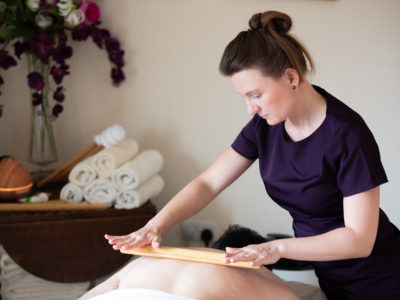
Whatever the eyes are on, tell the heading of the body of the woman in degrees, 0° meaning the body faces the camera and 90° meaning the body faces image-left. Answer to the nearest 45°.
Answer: approximately 45°
